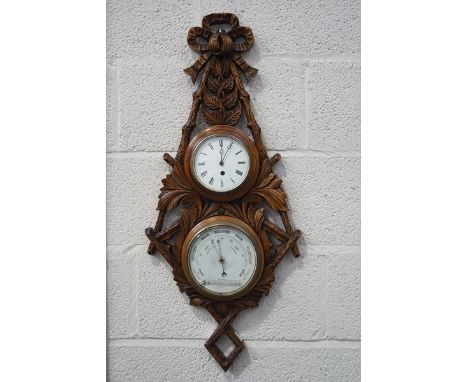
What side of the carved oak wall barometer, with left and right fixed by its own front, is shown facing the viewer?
front
